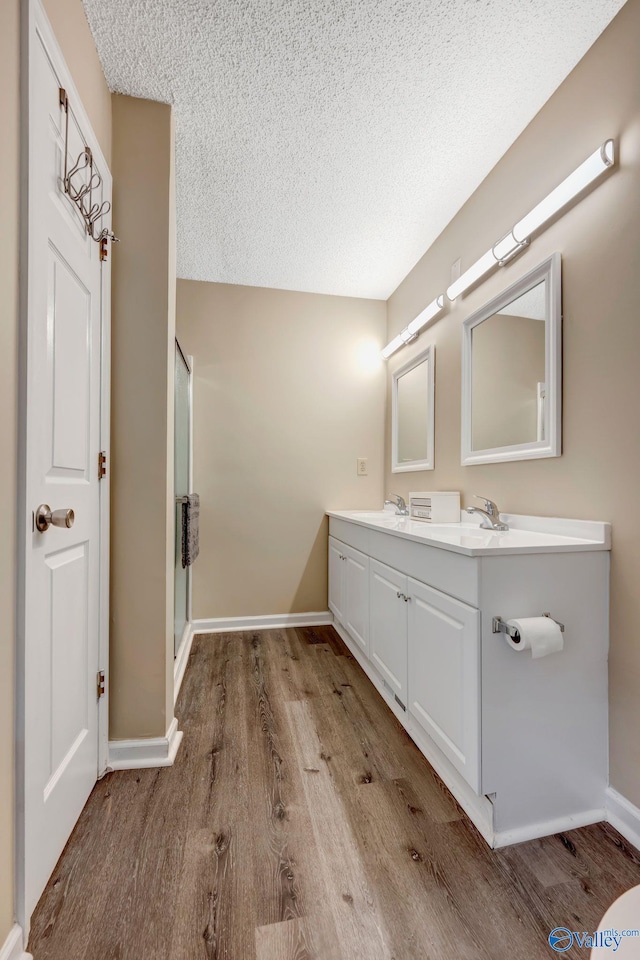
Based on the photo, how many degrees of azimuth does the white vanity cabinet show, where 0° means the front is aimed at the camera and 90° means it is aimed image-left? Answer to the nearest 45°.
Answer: approximately 45°

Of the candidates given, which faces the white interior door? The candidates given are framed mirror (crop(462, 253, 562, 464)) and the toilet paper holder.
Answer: the framed mirror

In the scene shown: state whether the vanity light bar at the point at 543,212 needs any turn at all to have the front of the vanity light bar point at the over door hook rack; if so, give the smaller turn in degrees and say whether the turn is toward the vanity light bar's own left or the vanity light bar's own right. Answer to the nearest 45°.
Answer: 0° — it already faces it

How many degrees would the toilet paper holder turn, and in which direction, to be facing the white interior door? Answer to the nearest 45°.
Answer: approximately 90° to its right

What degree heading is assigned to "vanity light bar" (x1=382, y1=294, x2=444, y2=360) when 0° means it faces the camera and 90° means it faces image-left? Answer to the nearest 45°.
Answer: approximately 45°

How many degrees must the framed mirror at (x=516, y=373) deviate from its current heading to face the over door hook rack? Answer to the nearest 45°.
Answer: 0° — it already faces it

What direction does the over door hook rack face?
to the viewer's right
